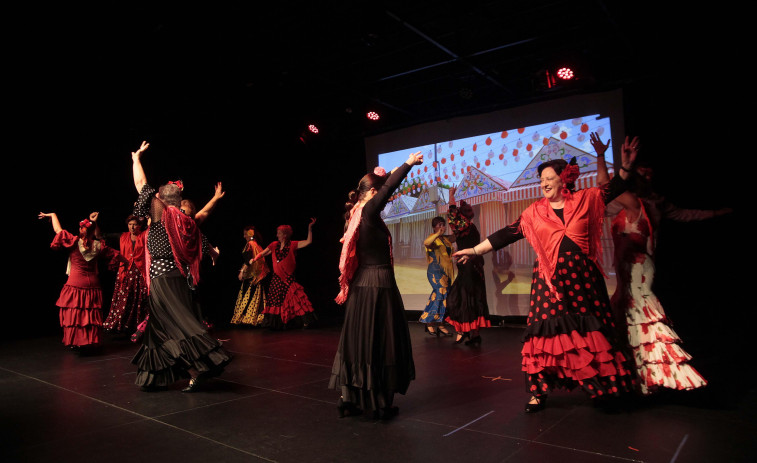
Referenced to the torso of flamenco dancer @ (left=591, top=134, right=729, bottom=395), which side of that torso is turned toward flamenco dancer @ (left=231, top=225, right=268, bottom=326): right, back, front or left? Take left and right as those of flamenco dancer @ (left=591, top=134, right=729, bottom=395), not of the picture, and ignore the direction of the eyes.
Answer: left

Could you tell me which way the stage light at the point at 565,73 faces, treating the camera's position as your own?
facing the viewer

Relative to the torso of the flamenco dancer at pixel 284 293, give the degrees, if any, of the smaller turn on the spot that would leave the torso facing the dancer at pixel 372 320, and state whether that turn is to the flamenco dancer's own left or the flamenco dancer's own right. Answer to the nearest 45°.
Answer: approximately 45° to the flamenco dancer's own left

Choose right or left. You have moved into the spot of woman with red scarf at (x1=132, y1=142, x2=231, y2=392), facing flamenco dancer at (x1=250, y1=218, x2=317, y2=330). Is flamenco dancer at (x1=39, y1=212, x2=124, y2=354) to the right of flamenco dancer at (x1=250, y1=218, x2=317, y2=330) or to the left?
left

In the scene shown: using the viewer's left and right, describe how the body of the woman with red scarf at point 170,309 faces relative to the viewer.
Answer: facing away from the viewer and to the left of the viewer

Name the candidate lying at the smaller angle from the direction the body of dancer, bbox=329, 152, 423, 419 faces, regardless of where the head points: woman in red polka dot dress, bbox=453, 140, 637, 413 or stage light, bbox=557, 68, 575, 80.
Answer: the stage light

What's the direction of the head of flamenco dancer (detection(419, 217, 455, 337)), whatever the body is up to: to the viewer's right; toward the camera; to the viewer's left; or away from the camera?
toward the camera

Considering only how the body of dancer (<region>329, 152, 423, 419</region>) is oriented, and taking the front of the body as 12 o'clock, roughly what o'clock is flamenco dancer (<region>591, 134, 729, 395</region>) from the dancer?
The flamenco dancer is roughly at 1 o'clock from the dancer.

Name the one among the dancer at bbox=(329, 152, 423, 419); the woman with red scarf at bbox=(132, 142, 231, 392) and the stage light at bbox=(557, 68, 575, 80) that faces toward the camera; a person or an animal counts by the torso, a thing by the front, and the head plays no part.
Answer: the stage light

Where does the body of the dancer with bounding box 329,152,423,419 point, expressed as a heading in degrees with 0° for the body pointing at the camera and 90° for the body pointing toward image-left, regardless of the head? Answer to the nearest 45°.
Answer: approximately 225°

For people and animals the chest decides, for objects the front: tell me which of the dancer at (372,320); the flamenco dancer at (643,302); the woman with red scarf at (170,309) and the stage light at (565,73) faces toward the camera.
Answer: the stage light

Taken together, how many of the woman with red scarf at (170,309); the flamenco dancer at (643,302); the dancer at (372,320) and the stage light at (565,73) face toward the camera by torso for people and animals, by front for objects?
1

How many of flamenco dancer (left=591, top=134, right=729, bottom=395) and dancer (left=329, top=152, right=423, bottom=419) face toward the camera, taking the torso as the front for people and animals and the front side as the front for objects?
0

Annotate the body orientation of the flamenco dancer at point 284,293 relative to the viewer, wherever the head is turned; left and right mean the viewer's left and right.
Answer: facing the viewer and to the left of the viewer

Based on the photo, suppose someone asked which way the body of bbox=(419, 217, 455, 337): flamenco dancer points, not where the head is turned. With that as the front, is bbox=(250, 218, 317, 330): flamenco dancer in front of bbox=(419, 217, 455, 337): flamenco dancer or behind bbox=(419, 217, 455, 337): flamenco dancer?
behind

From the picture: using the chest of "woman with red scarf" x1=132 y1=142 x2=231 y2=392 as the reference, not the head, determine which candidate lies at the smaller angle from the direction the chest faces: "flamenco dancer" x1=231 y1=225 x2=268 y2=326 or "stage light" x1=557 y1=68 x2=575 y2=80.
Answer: the flamenco dancer
